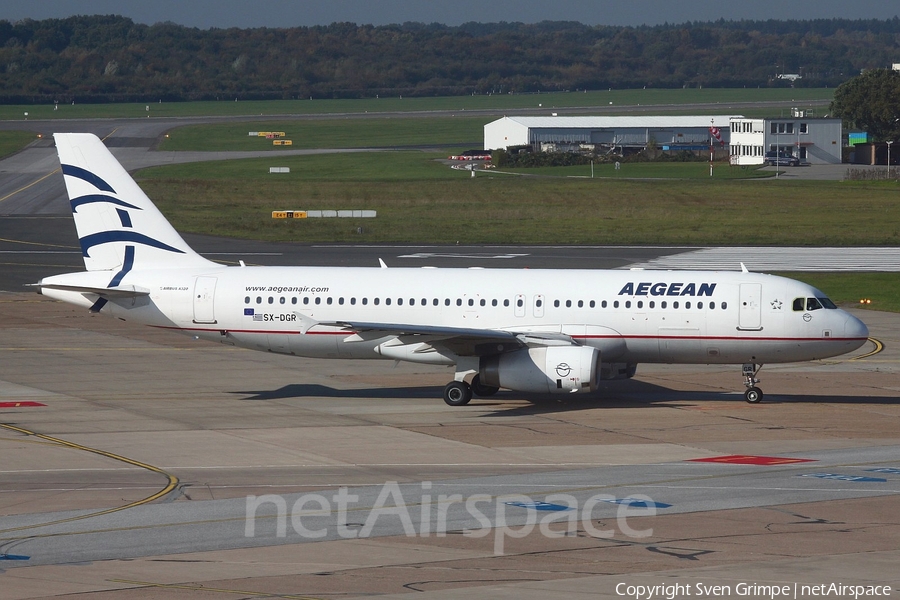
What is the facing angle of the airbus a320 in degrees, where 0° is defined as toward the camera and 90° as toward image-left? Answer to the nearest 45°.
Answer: approximately 270°
